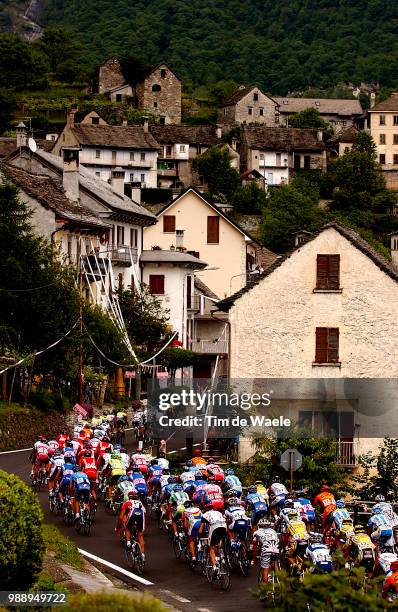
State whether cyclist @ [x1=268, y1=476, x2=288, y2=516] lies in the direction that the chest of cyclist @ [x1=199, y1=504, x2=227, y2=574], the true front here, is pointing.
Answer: no

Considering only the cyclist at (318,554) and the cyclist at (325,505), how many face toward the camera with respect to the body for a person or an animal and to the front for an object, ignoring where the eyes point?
0

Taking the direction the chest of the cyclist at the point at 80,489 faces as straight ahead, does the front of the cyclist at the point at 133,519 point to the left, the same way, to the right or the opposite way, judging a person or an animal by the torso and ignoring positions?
the same way

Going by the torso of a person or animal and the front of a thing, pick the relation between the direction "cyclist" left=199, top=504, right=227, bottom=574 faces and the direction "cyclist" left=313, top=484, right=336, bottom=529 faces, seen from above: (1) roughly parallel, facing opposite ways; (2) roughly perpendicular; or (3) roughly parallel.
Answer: roughly parallel

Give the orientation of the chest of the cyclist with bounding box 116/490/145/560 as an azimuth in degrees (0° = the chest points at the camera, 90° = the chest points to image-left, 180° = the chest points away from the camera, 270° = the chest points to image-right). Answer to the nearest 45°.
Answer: approximately 135°

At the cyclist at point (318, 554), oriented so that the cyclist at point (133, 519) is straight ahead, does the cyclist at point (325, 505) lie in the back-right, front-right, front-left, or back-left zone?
front-right

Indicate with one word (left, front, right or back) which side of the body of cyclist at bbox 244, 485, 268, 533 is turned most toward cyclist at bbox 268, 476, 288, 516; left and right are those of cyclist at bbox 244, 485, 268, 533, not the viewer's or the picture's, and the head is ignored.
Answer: right

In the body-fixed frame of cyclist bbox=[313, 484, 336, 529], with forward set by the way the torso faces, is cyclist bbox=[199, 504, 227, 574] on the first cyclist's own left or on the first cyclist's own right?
on the first cyclist's own left

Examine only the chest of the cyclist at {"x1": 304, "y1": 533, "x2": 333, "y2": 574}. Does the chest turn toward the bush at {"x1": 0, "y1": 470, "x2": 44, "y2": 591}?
no

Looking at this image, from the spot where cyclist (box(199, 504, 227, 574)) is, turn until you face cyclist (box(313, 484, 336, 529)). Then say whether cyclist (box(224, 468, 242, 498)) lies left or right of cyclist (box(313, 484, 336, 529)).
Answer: left

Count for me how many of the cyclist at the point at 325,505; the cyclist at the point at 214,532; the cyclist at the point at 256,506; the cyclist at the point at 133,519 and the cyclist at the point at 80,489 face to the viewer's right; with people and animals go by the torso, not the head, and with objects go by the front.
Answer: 0

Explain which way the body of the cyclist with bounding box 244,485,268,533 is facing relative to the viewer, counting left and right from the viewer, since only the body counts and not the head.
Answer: facing away from the viewer and to the left of the viewer

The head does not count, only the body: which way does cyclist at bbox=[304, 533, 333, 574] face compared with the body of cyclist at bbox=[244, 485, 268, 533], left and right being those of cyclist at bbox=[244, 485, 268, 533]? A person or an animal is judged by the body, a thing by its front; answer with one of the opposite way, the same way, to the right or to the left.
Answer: the same way

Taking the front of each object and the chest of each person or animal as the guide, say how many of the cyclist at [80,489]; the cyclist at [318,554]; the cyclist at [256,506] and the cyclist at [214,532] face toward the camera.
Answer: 0

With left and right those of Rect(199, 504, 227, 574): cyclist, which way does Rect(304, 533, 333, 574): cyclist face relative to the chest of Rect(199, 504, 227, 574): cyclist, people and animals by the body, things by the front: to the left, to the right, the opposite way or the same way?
the same way

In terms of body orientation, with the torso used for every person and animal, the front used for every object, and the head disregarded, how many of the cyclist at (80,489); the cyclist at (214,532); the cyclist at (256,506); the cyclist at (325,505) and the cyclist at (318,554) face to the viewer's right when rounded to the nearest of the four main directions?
0

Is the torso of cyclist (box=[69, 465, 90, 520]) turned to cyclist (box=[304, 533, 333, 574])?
no

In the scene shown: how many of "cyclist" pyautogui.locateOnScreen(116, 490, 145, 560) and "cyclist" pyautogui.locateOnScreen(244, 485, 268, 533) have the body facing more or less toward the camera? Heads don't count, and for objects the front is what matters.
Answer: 0
